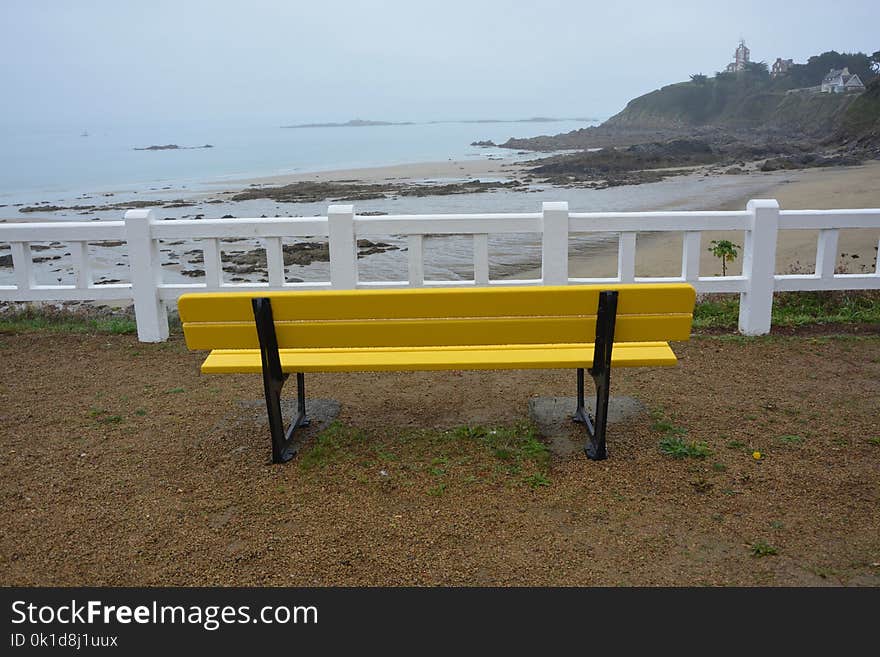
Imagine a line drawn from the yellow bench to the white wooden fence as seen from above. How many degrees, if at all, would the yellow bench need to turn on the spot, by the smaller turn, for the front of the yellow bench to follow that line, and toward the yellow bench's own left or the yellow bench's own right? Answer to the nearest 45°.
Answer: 0° — it already faces it

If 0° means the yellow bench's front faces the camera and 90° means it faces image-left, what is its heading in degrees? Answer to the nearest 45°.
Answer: approximately 180°
